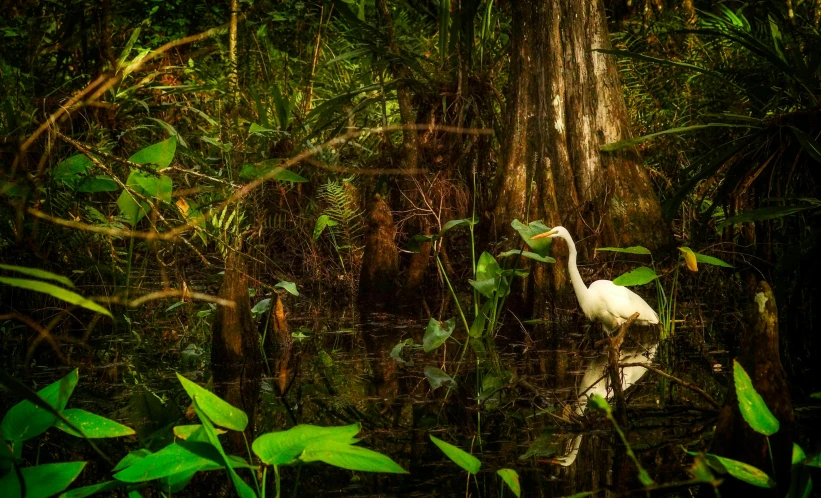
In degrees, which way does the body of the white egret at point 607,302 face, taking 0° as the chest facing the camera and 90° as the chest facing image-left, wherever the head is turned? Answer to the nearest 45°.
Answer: approximately 90°

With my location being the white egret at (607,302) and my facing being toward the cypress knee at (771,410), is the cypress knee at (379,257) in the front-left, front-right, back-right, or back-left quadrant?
back-right

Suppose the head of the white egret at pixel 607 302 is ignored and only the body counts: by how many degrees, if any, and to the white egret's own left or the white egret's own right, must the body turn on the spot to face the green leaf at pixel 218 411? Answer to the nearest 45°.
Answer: approximately 90° to the white egret's own left

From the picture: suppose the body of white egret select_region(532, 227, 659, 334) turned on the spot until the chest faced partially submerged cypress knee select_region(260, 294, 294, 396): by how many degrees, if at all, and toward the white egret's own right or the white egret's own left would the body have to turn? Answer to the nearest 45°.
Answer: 0° — it already faces it

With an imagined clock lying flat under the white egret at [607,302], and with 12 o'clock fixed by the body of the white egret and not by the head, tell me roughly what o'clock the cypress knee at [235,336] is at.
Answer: The cypress knee is roughly at 11 o'clock from the white egret.

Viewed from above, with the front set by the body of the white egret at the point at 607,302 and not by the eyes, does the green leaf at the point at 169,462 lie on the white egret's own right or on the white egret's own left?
on the white egret's own left

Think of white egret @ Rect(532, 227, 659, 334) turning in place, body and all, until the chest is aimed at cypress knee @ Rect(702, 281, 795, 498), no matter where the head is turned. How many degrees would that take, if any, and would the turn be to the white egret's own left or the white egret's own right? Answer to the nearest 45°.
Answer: approximately 90° to the white egret's own left

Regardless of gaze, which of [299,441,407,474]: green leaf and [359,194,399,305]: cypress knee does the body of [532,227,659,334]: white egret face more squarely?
the cypress knee
